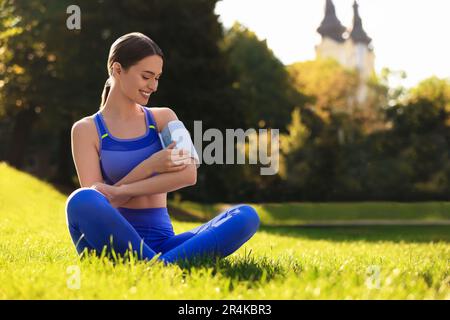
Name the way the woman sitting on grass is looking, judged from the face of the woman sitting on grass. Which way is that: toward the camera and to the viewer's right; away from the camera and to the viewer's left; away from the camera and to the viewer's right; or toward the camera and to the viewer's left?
toward the camera and to the viewer's right

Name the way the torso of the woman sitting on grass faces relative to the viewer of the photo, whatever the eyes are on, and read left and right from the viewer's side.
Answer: facing the viewer and to the right of the viewer
